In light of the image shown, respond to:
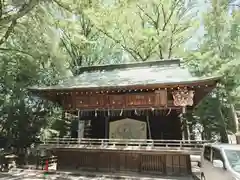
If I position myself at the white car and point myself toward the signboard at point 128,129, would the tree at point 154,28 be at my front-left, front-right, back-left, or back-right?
front-right

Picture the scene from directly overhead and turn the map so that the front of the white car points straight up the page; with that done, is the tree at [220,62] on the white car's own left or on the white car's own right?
on the white car's own left

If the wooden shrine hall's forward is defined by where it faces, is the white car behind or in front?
in front

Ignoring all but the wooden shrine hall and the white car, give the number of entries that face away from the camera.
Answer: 0

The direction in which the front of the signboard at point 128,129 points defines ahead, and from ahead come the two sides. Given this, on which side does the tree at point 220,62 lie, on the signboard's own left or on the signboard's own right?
on the signboard's own left

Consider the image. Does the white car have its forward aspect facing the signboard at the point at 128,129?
no

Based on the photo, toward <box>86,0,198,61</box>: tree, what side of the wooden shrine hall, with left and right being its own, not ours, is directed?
back

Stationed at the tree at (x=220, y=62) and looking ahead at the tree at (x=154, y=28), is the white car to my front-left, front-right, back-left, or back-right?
back-left

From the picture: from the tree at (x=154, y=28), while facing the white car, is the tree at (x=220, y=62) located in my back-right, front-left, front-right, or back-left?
front-left

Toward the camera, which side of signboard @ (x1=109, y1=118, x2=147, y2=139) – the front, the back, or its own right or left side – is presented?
front

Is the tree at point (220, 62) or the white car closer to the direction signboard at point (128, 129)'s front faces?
the white car
